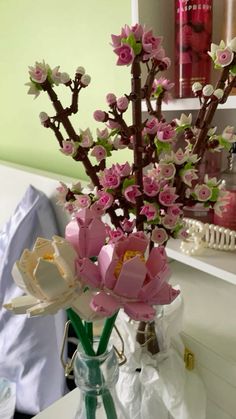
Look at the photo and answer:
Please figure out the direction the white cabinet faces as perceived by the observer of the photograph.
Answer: facing the viewer and to the left of the viewer
